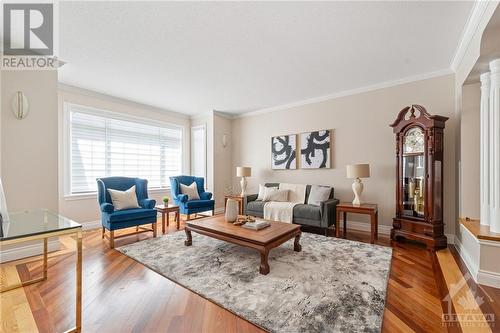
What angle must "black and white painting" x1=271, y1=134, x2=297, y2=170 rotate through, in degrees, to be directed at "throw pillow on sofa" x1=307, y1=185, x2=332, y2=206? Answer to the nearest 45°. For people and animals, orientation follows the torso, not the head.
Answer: approximately 90° to its left

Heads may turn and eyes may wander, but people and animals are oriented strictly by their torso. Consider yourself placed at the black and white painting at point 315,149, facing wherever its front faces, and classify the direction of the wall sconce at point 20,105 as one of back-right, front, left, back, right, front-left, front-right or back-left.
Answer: front

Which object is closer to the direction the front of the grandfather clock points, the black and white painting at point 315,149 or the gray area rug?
the gray area rug

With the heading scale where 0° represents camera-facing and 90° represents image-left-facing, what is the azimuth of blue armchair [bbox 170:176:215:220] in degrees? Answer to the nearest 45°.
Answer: approximately 315°

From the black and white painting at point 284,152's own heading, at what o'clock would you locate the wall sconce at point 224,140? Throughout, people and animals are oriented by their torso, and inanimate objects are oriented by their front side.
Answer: The wall sconce is roughly at 2 o'clock from the black and white painting.

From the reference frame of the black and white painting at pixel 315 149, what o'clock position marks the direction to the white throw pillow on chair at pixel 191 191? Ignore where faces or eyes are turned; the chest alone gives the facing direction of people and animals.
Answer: The white throw pillow on chair is roughly at 1 o'clock from the black and white painting.

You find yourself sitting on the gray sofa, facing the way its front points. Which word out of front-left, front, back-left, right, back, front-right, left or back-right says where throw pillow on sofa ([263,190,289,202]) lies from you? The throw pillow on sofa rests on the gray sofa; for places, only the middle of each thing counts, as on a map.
right

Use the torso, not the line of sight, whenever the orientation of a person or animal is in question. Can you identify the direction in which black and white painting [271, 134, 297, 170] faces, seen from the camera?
facing the viewer and to the left of the viewer

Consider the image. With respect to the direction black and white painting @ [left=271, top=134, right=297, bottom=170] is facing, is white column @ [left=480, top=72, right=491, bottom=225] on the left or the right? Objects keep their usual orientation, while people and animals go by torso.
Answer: on its left

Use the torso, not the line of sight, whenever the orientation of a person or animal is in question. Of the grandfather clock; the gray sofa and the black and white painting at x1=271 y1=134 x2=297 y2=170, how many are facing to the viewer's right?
0

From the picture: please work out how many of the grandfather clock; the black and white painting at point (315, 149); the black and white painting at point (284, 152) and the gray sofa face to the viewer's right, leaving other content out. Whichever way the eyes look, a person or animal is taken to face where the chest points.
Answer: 0

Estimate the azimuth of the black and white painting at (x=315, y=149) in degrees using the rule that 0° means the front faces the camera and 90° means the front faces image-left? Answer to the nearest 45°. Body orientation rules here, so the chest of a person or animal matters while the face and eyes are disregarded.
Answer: approximately 45°

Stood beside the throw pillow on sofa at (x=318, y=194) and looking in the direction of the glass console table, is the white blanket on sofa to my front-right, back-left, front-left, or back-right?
front-right
